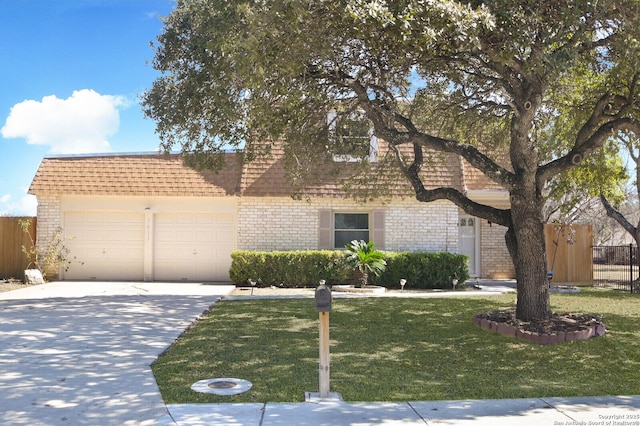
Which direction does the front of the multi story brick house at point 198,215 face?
toward the camera

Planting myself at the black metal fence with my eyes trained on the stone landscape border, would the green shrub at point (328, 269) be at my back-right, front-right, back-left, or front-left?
front-right

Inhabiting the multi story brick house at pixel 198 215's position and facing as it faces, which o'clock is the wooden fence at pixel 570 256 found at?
The wooden fence is roughly at 9 o'clock from the multi story brick house.

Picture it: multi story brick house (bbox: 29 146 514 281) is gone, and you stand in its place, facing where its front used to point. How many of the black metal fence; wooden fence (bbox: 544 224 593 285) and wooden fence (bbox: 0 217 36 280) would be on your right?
1

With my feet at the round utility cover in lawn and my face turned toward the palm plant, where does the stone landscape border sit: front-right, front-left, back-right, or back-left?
front-right

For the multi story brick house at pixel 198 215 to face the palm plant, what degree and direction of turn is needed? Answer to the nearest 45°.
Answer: approximately 45° to its left

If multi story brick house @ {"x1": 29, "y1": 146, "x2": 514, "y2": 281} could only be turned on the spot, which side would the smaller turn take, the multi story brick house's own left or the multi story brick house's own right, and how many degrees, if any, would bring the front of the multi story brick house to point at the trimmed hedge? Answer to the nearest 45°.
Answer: approximately 90° to the multi story brick house's own left

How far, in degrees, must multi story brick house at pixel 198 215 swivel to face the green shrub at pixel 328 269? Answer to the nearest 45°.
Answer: approximately 45° to its left

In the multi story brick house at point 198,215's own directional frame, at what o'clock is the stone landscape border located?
The stone landscape border is roughly at 11 o'clock from the multi story brick house.

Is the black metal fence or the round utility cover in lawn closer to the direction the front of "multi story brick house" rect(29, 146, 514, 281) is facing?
the round utility cover in lawn

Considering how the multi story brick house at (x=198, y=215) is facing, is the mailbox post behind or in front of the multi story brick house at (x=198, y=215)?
in front

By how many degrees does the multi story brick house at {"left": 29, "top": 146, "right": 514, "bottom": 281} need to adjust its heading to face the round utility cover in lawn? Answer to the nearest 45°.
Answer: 0° — it already faces it

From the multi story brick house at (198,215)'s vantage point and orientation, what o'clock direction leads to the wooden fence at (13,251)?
The wooden fence is roughly at 3 o'clock from the multi story brick house.

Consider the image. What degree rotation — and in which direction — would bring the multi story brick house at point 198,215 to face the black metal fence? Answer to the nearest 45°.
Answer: approximately 90° to its left

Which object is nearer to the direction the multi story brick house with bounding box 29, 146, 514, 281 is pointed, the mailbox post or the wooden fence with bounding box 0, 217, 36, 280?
the mailbox post
